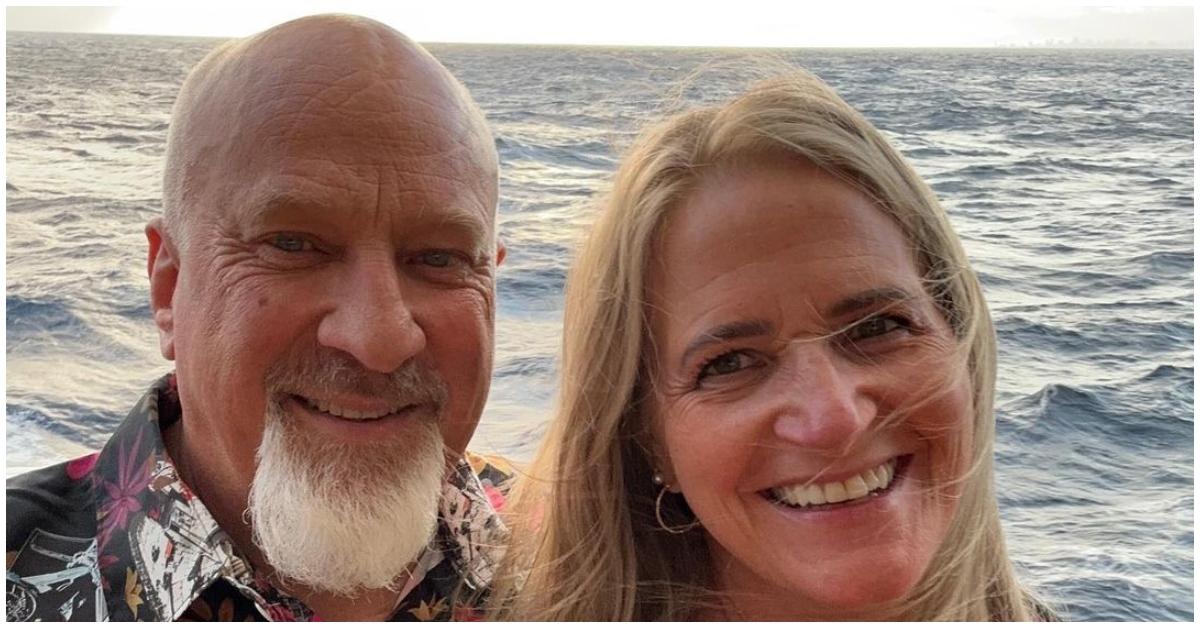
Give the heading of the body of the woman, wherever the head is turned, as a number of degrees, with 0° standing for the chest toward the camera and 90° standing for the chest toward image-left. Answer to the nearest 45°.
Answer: approximately 0°
